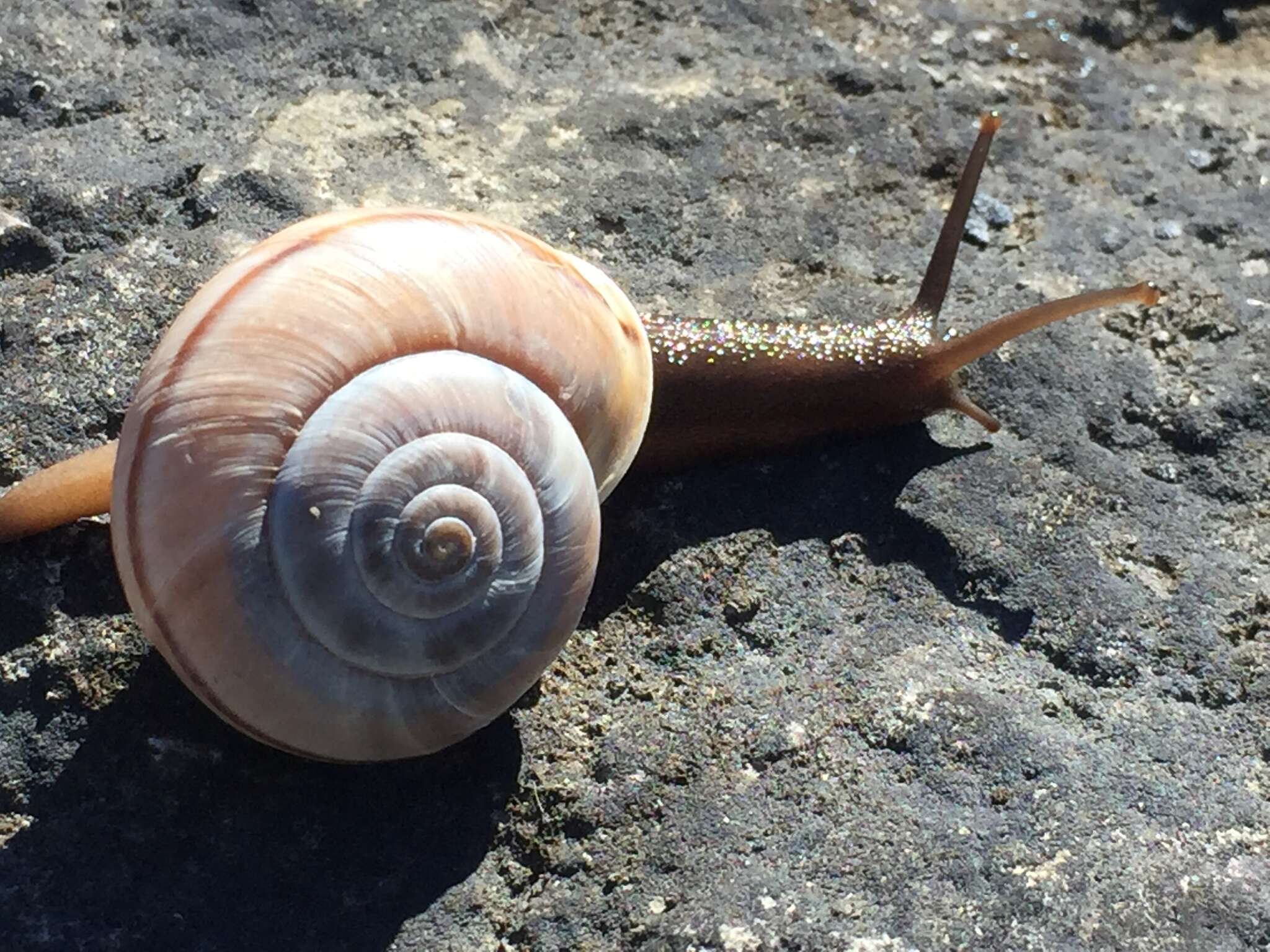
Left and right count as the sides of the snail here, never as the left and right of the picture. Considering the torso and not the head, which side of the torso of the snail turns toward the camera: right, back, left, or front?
right

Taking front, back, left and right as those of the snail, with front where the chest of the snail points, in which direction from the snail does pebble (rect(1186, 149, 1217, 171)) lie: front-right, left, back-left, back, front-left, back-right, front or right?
front-left
